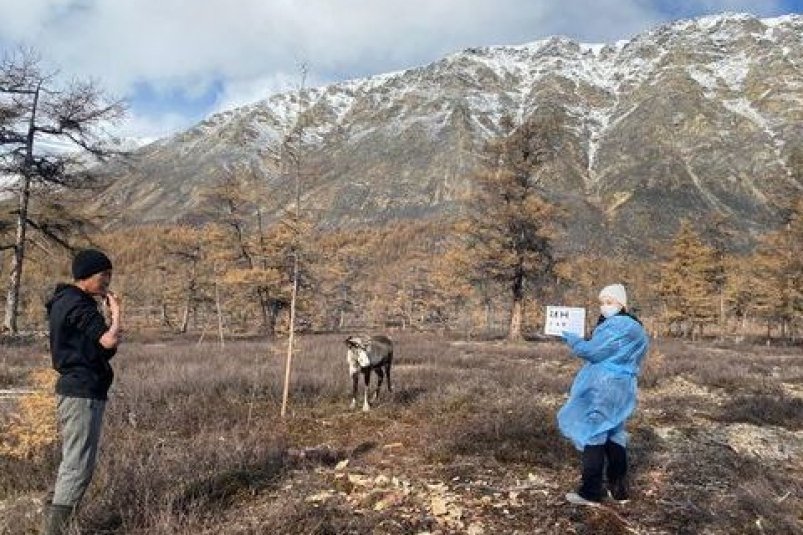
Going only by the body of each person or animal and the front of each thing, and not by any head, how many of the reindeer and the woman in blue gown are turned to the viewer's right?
0

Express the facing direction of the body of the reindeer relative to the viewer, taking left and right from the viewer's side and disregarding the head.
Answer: facing the viewer and to the left of the viewer

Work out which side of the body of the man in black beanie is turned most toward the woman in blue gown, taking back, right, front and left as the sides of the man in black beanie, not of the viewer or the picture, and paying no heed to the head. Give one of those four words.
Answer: front

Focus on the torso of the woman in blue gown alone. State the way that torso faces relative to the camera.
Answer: to the viewer's left

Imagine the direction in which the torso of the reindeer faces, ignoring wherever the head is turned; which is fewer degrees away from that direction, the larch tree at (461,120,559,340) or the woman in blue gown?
the woman in blue gown

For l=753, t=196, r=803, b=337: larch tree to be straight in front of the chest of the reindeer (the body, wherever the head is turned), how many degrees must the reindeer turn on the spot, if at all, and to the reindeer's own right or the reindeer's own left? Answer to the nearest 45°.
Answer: approximately 180°

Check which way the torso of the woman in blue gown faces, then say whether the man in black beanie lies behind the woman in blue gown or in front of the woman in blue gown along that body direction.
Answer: in front

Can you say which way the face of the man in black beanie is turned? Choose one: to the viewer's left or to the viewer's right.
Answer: to the viewer's right

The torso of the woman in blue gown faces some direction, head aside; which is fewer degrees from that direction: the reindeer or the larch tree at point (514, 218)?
the reindeer

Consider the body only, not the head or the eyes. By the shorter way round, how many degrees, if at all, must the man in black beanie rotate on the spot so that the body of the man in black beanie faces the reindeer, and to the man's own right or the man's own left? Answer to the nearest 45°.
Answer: approximately 45° to the man's own left

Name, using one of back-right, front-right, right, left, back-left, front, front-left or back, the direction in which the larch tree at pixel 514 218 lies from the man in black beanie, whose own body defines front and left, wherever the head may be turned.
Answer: front-left

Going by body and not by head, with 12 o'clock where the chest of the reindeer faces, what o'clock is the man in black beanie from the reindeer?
The man in black beanie is roughly at 11 o'clock from the reindeer.

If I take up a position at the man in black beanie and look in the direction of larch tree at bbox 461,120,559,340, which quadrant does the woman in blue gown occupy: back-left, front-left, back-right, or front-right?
front-right

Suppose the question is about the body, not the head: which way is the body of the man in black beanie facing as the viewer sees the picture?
to the viewer's right

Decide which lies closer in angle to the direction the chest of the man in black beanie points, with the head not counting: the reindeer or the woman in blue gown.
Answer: the woman in blue gown

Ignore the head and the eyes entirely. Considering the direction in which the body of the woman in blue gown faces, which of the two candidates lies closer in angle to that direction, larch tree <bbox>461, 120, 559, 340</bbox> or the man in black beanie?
the man in black beanie

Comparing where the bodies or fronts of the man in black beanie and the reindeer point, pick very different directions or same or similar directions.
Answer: very different directions
